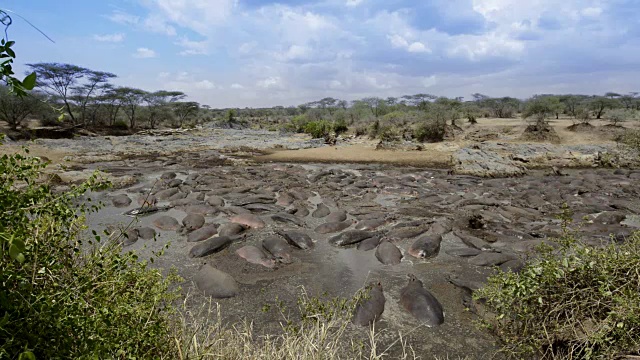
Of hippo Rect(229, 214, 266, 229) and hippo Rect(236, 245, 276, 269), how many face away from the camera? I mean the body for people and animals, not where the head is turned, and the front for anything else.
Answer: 0
